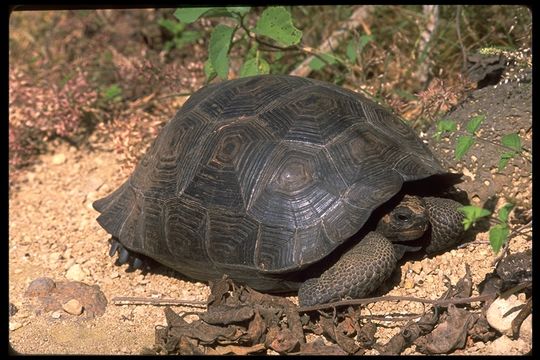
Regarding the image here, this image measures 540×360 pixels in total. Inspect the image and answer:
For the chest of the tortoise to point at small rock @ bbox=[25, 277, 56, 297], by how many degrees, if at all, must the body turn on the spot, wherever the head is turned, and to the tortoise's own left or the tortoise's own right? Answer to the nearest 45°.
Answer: approximately 135° to the tortoise's own right

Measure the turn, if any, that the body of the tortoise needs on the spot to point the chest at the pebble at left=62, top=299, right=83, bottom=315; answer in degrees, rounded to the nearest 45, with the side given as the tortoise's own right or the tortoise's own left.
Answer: approximately 135° to the tortoise's own right

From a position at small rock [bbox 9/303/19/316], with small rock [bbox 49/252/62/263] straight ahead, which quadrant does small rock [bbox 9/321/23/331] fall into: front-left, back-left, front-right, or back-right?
back-right

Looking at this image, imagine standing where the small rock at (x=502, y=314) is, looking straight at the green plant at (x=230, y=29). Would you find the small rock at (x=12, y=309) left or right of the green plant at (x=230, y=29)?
left

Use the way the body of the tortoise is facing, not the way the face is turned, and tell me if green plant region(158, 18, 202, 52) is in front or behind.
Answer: behind

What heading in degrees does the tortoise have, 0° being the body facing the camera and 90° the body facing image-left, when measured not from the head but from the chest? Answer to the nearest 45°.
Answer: approximately 315°

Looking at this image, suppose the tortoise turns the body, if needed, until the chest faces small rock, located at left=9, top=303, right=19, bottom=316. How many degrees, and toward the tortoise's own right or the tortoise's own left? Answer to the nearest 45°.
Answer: approximately 135° to the tortoise's own right

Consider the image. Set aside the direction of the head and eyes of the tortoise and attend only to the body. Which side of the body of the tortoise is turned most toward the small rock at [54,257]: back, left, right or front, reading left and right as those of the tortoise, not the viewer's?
back

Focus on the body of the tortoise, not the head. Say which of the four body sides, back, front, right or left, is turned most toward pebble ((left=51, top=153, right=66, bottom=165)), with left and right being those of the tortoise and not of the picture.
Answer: back

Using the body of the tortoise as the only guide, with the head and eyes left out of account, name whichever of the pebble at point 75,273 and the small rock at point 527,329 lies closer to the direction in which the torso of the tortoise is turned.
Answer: the small rock
